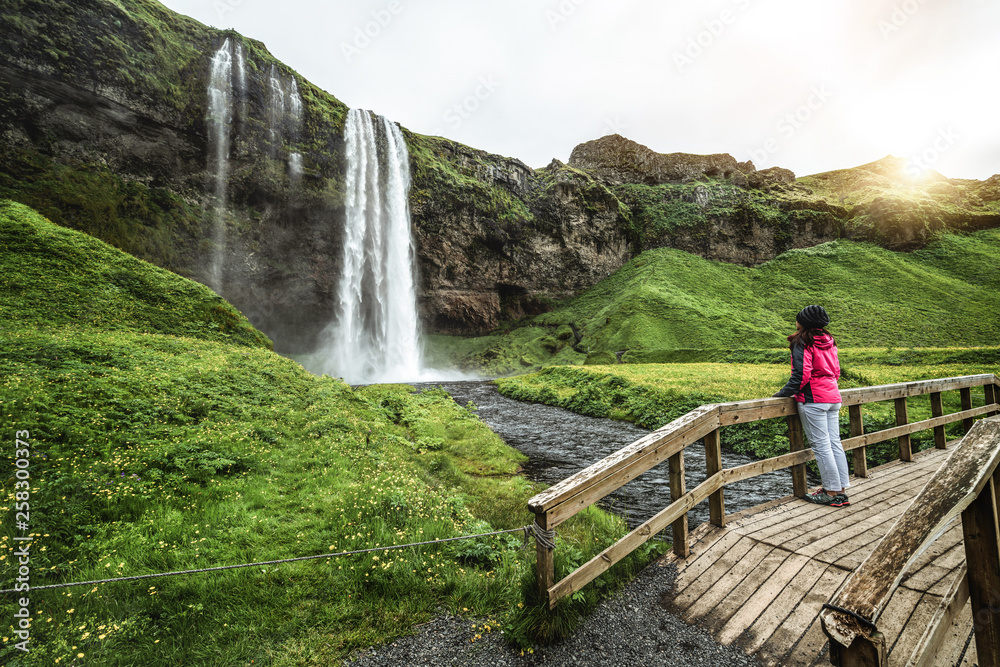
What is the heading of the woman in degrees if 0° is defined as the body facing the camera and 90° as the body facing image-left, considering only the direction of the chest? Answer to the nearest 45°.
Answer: approximately 135°

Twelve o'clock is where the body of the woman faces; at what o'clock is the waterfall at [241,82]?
The waterfall is roughly at 11 o'clock from the woman.

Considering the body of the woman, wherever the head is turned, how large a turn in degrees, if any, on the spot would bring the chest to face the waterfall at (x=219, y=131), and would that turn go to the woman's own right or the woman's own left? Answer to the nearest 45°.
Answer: approximately 45° to the woman's own left

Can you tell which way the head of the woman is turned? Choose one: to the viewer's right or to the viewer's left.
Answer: to the viewer's left
